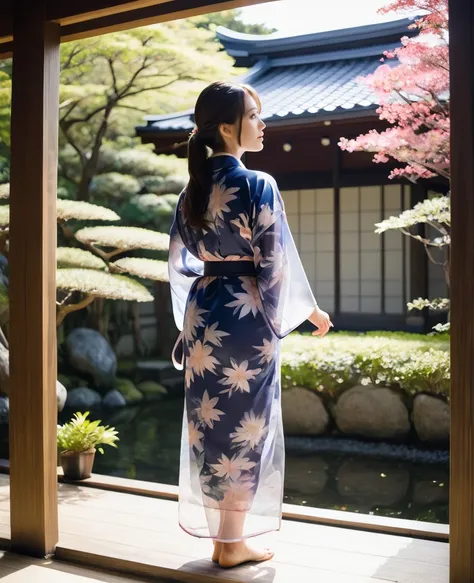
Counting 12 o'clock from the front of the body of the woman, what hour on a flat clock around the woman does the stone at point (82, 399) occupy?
The stone is roughly at 10 o'clock from the woman.

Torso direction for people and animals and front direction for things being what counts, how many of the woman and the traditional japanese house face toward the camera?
1

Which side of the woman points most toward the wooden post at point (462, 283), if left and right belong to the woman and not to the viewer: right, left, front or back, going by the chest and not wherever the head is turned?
right

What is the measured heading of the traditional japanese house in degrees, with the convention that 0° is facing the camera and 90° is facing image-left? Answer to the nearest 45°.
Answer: approximately 0°

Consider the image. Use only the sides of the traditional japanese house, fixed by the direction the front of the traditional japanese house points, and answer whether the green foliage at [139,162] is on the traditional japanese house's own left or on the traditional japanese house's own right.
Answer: on the traditional japanese house's own right

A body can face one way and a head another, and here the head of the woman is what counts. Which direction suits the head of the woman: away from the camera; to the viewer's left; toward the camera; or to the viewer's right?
to the viewer's right

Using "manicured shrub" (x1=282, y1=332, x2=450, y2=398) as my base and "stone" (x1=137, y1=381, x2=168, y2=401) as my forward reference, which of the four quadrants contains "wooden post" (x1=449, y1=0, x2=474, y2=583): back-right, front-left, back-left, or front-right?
back-left

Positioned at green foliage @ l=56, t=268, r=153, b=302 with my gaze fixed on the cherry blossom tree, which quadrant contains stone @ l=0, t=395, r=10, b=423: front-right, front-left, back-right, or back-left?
back-left

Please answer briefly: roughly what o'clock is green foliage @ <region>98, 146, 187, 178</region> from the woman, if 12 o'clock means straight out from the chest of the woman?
The green foliage is roughly at 10 o'clock from the woman.

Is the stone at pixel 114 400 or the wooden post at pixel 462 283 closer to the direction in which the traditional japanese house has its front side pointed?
the wooden post

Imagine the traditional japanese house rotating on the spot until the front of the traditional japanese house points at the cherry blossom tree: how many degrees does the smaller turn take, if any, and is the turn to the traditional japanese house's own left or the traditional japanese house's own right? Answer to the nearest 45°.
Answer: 0° — it already faces it

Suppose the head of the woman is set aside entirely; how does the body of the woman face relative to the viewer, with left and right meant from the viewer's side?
facing away from the viewer and to the right of the viewer
